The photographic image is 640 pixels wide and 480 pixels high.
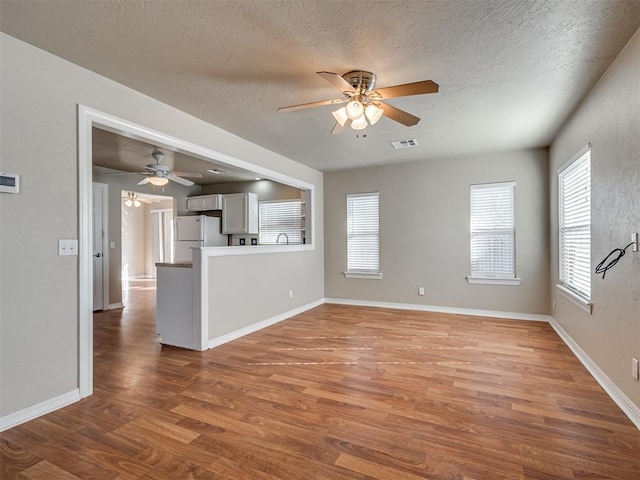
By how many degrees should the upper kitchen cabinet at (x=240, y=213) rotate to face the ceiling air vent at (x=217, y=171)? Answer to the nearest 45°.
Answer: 0° — it already faces it

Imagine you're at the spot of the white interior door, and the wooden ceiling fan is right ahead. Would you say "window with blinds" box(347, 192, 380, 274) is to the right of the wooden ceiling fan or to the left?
left

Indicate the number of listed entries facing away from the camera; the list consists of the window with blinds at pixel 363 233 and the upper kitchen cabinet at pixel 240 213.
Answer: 0

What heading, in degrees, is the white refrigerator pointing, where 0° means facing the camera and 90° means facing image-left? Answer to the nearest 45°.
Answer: approximately 45°

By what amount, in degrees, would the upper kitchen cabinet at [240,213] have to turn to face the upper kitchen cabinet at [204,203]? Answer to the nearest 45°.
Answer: approximately 90° to its right

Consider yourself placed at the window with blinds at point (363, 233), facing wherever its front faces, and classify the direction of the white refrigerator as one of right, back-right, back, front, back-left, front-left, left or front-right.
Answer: right

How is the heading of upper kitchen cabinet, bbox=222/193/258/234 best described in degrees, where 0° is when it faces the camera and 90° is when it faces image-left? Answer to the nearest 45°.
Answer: approximately 45°

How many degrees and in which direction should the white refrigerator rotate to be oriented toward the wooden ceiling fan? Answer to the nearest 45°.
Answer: approximately 45° to its left

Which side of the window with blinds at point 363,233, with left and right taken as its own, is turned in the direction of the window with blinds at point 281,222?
right

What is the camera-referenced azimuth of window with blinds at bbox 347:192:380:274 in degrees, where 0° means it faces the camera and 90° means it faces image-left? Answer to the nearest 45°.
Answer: approximately 0°

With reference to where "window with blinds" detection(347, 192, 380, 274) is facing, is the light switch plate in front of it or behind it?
in front
